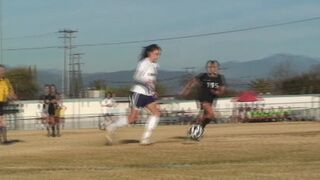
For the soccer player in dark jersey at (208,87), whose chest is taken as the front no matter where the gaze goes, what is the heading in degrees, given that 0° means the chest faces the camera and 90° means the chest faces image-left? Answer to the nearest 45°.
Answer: approximately 0°

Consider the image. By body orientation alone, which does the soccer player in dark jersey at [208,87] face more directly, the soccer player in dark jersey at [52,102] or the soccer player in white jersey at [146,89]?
the soccer player in white jersey
